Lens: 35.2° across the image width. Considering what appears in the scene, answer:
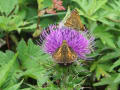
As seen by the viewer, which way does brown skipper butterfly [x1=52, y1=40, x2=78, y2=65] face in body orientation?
away from the camera

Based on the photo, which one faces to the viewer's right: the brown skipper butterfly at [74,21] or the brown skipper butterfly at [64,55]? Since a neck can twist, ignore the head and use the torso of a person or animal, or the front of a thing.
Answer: the brown skipper butterfly at [74,21]

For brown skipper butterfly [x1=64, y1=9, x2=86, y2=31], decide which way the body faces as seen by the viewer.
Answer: to the viewer's right

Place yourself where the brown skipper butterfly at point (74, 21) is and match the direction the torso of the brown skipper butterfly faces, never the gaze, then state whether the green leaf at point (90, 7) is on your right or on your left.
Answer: on your left

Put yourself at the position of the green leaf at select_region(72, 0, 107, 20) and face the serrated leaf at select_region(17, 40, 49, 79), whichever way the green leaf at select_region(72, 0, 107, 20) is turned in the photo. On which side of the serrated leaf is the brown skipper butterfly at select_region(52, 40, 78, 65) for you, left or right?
left

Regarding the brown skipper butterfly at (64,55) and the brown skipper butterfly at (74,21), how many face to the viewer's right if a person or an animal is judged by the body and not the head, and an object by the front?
1

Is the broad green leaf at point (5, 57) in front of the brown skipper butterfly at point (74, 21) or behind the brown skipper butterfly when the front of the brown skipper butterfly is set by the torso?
behind

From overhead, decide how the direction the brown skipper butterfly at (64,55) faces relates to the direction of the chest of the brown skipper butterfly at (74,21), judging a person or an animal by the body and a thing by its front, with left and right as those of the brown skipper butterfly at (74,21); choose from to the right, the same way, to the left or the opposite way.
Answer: to the left
